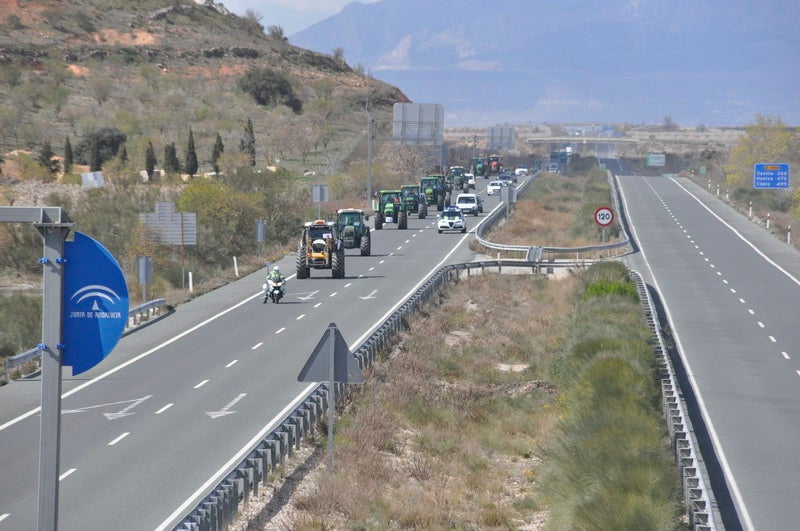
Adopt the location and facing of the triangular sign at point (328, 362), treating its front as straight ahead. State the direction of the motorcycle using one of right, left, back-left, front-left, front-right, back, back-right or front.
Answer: front

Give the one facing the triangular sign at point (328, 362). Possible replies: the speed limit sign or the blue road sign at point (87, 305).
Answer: the speed limit sign

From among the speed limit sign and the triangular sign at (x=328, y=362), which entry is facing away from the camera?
the triangular sign

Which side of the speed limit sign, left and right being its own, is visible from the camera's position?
front

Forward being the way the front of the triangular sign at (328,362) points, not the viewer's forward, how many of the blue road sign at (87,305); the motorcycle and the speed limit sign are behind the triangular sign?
1

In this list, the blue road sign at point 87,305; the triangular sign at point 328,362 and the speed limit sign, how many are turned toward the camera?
2

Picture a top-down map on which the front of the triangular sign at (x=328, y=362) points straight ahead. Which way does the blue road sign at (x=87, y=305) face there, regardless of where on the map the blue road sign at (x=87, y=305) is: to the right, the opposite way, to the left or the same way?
the opposite way

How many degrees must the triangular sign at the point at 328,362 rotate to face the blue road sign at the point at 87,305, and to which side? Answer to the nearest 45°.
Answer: approximately 180°

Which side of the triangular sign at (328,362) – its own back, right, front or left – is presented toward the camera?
back

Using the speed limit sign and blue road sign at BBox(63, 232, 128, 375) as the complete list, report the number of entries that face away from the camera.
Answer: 0

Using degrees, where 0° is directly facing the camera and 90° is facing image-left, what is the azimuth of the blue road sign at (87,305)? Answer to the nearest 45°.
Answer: approximately 0°

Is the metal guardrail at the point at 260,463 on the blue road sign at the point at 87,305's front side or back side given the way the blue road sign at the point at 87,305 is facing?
on the back side

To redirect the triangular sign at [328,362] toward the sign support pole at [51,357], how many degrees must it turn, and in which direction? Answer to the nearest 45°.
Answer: approximately 180°

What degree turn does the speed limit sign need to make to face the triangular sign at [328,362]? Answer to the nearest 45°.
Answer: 0° — it already faces it

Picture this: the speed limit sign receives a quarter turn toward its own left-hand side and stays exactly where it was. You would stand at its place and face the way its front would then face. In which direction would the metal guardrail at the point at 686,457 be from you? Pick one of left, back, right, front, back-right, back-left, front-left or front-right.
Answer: right
